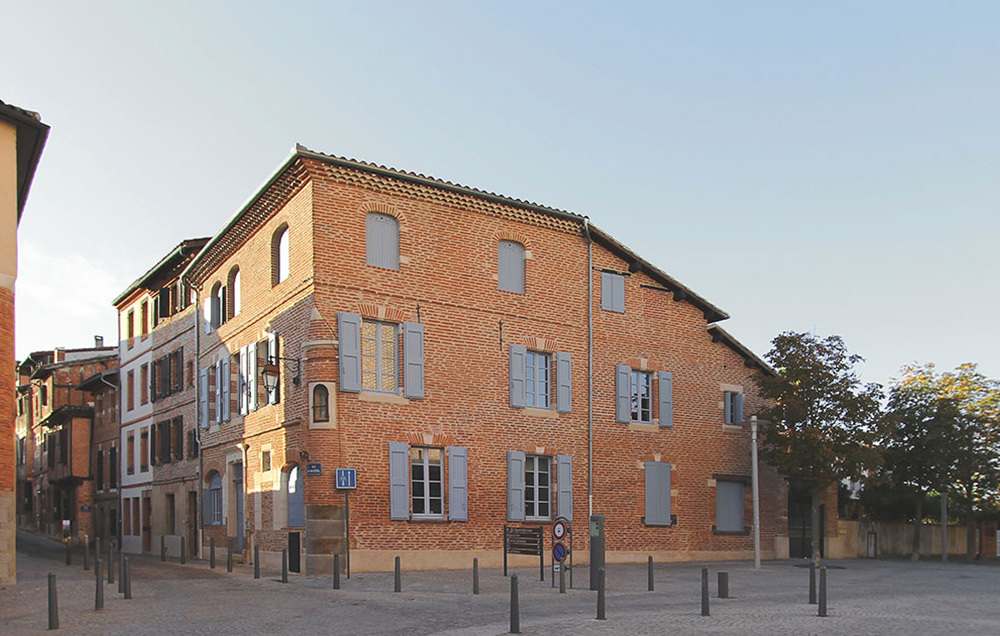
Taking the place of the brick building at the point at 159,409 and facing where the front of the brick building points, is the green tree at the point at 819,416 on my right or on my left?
on my left

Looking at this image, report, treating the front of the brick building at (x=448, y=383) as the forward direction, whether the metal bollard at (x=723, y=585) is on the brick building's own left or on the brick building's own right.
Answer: on the brick building's own left

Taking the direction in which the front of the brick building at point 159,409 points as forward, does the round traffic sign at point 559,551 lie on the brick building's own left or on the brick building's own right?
on the brick building's own left

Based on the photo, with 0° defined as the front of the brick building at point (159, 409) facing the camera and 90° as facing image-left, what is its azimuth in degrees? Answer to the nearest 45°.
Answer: approximately 45°

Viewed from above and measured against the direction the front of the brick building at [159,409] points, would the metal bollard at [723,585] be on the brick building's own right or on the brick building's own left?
on the brick building's own left
